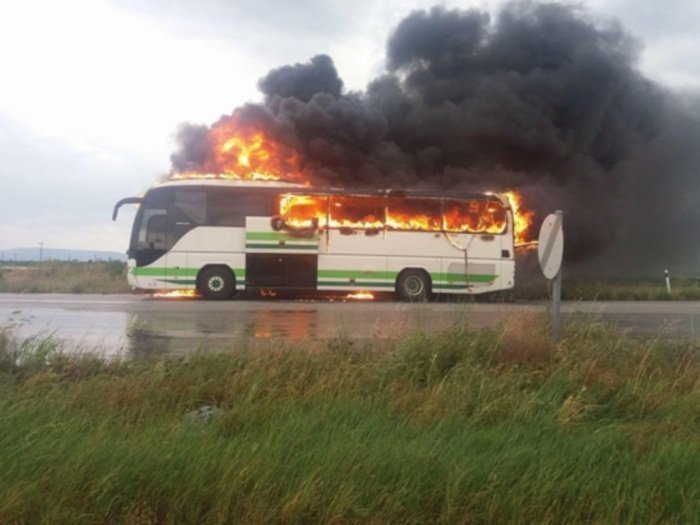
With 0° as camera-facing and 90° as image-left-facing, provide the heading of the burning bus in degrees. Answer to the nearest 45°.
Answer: approximately 90°

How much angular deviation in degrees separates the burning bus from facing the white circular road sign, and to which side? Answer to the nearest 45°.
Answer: approximately 90° to its left
